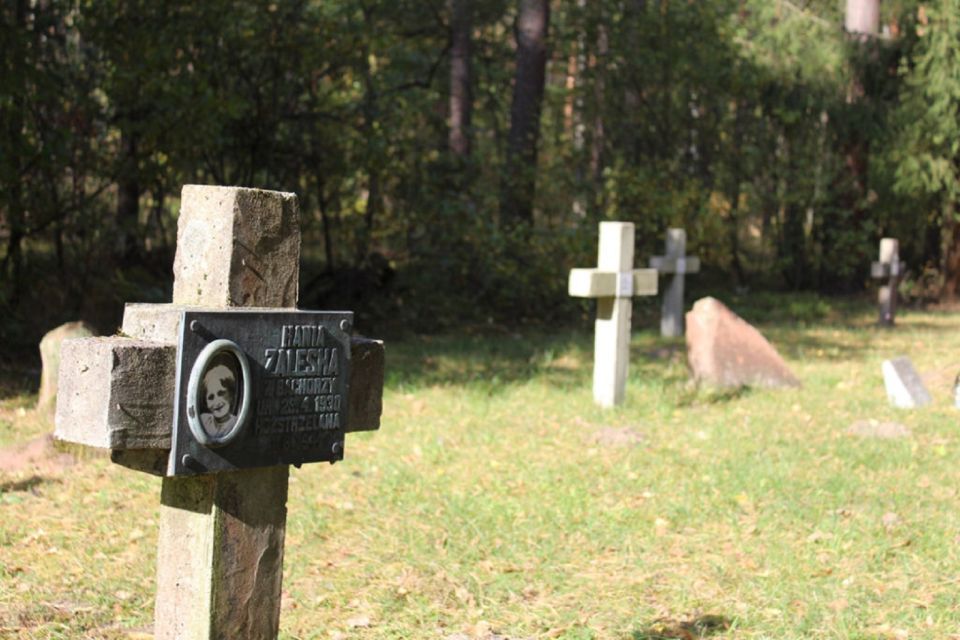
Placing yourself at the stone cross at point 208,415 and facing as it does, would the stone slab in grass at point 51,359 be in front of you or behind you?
behind

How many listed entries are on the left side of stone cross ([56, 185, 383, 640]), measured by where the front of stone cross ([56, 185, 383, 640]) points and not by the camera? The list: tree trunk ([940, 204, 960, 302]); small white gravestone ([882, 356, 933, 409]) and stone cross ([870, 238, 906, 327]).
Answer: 3

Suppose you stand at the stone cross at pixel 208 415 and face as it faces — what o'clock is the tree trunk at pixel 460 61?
The tree trunk is roughly at 8 o'clock from the stone cross.

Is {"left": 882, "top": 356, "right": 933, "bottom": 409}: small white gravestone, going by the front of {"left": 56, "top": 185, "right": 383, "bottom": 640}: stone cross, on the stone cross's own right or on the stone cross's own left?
on the stone cross's own left

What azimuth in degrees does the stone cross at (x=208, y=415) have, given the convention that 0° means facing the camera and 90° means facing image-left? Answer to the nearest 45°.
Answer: approximately 315°

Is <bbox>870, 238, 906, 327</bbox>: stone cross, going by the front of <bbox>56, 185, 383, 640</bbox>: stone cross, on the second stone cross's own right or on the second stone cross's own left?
on the second stone cross's own left

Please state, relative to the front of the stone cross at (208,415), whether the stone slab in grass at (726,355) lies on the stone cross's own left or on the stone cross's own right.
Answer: on the stone cross's own left

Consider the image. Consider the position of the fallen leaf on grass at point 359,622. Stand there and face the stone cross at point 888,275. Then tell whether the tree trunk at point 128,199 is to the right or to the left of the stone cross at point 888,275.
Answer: left

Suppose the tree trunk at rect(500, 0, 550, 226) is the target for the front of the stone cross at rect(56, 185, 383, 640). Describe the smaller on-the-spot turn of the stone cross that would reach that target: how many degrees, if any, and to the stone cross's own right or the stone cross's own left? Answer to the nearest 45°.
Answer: approximately 135° to the stone cross's own left

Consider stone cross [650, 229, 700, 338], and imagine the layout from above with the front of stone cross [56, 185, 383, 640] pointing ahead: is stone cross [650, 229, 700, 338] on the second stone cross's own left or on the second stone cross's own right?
on the second stone cross's own left
